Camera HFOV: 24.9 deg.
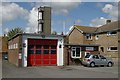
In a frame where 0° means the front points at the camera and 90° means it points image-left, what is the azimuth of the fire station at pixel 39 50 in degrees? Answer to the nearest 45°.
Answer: approximately 0°

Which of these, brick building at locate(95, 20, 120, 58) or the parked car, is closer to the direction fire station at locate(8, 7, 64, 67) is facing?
the parked car

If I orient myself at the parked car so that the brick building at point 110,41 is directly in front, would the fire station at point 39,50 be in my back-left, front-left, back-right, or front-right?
back-left

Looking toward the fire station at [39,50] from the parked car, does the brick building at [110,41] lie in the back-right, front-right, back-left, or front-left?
back-right

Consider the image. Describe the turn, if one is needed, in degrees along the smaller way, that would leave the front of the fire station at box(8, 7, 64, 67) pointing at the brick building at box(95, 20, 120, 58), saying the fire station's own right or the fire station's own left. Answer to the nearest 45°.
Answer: approximately 135° to the fire station's own left

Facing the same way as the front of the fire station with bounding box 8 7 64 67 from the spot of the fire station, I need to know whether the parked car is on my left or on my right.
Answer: on my left
